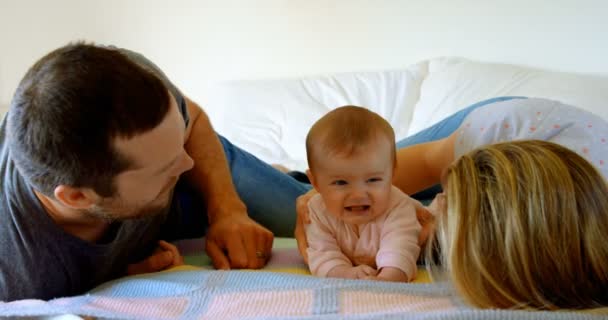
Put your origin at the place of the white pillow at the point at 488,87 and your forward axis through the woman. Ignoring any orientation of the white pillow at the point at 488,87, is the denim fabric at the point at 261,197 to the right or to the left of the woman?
right

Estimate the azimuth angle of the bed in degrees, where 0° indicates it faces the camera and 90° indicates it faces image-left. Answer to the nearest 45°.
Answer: approximately 0°
